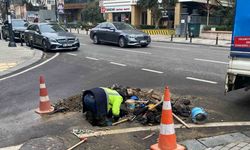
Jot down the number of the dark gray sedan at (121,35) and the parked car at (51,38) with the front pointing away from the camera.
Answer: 0

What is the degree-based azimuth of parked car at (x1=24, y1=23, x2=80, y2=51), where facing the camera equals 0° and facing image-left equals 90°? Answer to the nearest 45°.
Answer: approximately 315°

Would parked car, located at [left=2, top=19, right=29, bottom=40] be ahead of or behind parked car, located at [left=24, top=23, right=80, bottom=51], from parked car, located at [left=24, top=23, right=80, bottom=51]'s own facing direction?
behind

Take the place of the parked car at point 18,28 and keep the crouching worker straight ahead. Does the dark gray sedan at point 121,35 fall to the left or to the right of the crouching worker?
left

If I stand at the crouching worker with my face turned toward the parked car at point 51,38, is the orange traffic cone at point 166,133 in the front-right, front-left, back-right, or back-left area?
back-right

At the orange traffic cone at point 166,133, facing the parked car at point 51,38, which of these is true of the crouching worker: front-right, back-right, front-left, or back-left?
front-left

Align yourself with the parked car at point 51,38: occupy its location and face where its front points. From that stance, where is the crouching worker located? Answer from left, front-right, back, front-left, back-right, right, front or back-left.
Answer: front-right

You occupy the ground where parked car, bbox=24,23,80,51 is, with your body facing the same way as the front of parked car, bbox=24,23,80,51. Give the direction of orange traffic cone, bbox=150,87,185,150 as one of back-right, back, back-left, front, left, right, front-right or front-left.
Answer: front-right

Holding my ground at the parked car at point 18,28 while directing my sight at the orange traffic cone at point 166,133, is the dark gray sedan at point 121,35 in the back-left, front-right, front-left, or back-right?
front-left

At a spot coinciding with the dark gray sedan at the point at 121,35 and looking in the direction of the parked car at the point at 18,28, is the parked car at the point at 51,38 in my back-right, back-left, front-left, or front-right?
front-left

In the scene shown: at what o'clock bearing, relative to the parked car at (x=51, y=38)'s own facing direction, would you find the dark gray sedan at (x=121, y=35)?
The dark gray sedan is roughly at 10 o'clock from the parked car.

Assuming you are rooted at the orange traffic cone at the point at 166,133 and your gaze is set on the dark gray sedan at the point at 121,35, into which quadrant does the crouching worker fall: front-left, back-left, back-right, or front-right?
front-left
